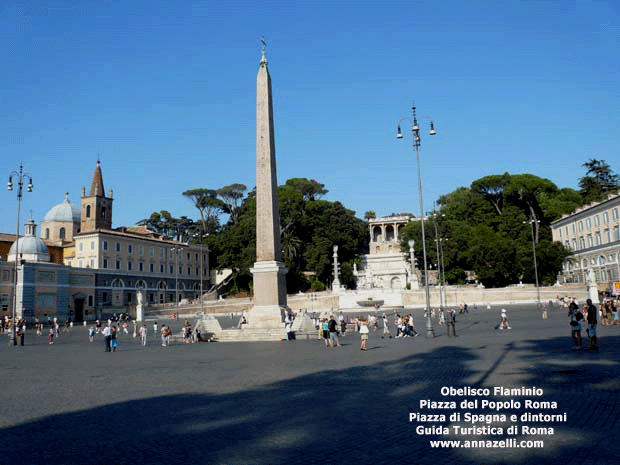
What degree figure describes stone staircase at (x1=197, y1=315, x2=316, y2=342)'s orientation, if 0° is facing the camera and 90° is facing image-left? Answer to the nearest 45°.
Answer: approximately 0°

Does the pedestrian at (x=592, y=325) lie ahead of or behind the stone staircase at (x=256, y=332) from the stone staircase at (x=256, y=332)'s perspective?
ahead
